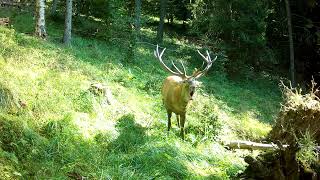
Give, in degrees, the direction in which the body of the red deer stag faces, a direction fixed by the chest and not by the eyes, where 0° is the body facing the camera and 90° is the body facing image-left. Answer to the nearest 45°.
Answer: approximately 315°
